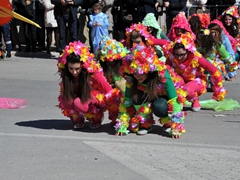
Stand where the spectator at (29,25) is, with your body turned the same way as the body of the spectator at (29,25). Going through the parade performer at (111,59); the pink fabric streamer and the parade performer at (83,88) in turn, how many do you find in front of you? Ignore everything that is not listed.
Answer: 3

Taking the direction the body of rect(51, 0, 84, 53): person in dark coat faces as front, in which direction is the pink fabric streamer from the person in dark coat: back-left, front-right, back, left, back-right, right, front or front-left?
front

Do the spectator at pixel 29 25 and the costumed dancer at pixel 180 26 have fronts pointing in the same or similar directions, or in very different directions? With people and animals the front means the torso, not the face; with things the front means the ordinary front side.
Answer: same or similar directions

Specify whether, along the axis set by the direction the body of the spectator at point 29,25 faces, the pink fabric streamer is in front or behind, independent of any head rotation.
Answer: in front

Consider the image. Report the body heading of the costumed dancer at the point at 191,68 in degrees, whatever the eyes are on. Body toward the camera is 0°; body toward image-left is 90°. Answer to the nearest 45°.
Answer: approximately 45°

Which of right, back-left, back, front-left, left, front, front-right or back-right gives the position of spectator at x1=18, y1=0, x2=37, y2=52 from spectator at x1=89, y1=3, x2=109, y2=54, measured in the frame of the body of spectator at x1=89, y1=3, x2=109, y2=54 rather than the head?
right

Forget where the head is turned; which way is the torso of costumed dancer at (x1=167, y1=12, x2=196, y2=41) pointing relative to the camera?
toward the camera

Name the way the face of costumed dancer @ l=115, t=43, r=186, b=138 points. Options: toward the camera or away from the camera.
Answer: toward the camera

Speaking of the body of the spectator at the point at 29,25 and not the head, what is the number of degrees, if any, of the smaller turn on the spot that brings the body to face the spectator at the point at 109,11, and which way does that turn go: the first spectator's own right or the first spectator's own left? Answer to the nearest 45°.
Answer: approximately 90° to the first spectator's own left

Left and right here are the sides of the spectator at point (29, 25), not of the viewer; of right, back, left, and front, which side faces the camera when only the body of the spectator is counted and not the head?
front

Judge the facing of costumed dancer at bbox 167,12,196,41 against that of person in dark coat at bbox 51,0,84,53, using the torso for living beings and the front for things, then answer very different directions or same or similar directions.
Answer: same or similar directions

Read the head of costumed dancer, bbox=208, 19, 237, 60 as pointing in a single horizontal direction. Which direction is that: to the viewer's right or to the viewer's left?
to the viewer's left

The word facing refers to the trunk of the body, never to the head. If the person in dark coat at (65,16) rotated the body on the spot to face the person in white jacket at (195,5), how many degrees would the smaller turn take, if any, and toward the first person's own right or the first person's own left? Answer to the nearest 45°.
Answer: approximately 90° to the first person's own left

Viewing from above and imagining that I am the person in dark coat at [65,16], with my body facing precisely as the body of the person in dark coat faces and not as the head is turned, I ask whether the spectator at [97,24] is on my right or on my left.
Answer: on my left
